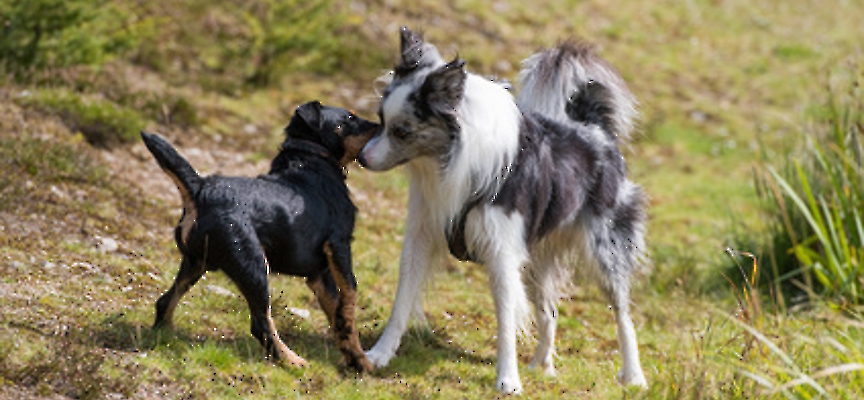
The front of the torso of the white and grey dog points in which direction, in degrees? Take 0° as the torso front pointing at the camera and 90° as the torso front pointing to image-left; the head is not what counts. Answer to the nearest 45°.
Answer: approximately 45°

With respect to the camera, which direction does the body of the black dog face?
to the viewer's right

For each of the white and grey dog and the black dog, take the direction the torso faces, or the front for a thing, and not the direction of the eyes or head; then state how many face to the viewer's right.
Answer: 1

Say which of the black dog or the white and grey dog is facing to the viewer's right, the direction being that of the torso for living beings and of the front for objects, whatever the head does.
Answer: the black dog

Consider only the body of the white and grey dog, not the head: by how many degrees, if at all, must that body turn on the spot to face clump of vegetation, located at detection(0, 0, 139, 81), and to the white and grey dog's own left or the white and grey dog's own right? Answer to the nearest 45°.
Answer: approximately 90° to the white and grey dog's own right

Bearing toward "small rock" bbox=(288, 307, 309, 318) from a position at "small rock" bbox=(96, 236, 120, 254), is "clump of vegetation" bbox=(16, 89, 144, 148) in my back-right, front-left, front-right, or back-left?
back-left

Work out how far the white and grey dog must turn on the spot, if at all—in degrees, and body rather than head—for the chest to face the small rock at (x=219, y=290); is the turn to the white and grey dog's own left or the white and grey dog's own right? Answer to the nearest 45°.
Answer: approximately 45° to the white and grey dog's own right

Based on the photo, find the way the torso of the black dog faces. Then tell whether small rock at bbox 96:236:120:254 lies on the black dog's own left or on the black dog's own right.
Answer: on the black dog's own left

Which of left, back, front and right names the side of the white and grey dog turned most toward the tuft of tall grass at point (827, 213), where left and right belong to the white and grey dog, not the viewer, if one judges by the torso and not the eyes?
back

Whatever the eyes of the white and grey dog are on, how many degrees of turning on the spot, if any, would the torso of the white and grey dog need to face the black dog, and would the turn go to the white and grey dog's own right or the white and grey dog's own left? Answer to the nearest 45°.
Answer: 0° — it already faces it
